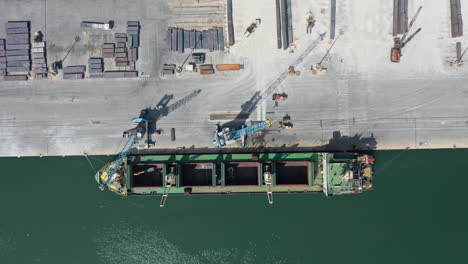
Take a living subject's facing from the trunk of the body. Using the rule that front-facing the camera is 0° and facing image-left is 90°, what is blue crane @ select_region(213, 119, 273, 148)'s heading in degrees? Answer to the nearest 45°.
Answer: approximately 270°

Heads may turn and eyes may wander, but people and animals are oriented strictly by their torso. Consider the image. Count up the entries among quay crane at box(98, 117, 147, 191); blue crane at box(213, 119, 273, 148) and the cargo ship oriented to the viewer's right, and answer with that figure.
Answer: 1

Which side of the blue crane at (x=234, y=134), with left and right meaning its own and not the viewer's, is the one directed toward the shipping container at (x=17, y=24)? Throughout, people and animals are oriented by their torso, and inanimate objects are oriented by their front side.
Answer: back

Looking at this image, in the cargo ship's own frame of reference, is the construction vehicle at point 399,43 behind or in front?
behind

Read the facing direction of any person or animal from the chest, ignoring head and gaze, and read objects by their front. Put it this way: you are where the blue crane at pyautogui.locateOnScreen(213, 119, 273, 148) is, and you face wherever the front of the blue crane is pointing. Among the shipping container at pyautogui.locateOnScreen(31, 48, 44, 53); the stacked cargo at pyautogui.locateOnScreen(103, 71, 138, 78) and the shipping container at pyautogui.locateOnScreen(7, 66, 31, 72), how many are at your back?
3

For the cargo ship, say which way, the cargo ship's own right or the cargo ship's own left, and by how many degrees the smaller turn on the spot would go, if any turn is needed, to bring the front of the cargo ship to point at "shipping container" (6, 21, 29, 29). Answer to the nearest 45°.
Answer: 0° — it already faces it

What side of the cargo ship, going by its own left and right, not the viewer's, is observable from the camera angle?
left

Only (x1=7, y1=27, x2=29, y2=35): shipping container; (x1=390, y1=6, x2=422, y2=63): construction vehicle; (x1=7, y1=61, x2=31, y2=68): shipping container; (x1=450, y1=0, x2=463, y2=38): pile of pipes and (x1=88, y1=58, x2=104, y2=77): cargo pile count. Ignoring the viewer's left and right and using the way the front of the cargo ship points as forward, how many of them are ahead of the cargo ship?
3

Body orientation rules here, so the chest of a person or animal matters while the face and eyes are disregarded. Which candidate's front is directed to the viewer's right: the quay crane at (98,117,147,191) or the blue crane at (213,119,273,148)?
the blue crane

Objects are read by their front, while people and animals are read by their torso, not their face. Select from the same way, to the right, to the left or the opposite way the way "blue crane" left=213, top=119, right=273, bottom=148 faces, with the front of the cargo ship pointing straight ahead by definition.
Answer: the opposite way

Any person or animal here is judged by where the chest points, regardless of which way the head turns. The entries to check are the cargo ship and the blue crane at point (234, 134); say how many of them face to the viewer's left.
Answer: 1
